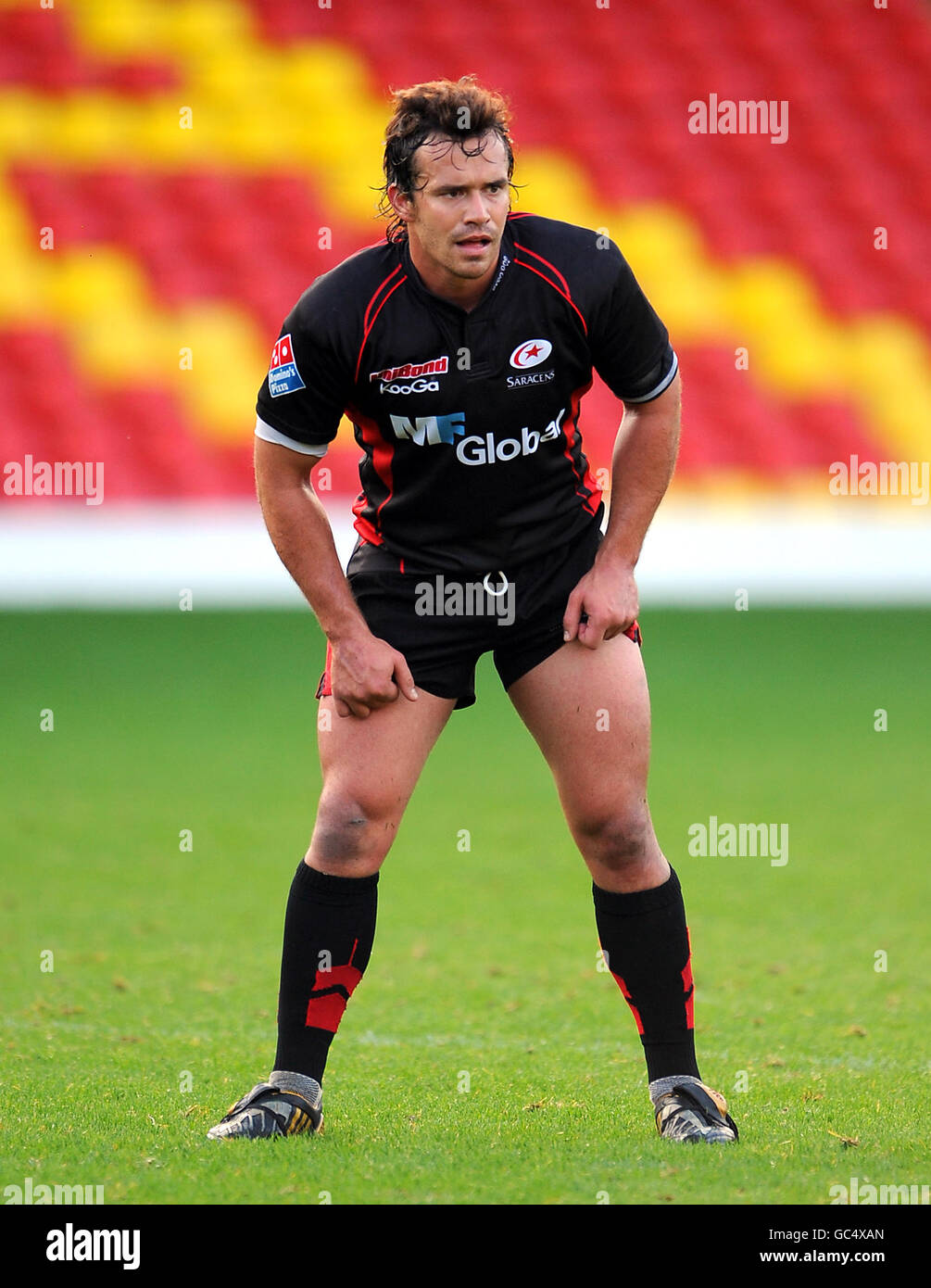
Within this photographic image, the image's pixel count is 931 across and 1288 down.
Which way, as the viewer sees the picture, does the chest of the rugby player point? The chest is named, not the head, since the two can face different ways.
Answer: toward the camera
